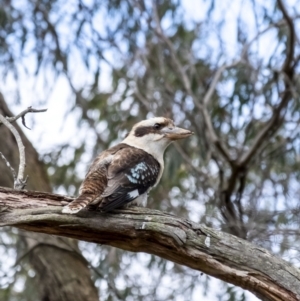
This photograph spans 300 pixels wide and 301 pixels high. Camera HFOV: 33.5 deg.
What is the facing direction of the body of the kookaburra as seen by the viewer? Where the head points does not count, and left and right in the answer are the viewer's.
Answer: facing away from the viewer and to the right of the viewer

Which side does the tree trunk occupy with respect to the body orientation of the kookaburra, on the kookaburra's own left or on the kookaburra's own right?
on the kookaburra's own left
